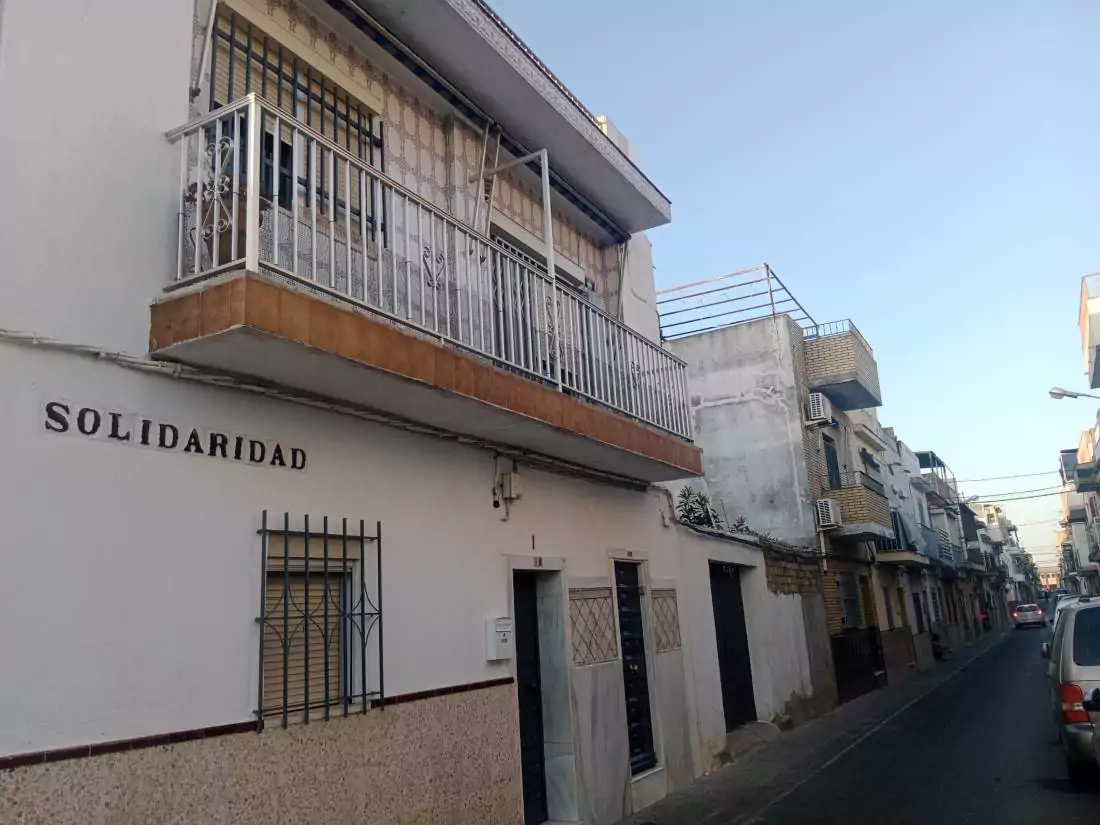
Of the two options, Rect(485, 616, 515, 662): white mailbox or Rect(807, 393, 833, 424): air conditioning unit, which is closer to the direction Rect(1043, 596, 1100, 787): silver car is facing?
the air conditioning unit

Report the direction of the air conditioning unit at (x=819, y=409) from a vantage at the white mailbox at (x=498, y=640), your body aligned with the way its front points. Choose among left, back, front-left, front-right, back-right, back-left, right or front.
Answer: left

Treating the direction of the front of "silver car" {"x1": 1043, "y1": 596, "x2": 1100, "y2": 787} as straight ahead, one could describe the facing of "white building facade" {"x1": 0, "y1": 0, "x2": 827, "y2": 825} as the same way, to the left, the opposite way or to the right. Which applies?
to the right

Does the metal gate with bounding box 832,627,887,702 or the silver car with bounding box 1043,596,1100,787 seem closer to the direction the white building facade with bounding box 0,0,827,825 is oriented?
the silver car

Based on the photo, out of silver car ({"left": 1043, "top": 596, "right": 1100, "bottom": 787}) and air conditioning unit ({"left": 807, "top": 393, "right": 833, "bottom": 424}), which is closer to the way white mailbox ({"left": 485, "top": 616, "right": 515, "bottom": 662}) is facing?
the silver car

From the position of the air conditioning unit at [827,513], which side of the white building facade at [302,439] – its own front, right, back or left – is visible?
left

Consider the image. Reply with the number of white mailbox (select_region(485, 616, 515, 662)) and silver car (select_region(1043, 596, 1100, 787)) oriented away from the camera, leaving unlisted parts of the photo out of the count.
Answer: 1

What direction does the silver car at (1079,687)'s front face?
away from the camera

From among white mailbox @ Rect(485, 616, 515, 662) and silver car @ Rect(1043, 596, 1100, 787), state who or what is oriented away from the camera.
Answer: the silver car

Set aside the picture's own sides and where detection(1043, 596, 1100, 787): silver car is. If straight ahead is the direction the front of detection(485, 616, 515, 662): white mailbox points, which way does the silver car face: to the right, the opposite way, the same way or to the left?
to the left

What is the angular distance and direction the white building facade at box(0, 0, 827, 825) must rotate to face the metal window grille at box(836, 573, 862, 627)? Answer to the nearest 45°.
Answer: approximately 90° to its left

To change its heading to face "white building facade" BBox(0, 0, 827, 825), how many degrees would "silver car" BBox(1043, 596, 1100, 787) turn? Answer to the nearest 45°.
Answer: approximately 135° to its left

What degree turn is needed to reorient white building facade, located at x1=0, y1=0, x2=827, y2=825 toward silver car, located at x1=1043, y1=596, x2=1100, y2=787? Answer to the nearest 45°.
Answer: approximately 45° to its left

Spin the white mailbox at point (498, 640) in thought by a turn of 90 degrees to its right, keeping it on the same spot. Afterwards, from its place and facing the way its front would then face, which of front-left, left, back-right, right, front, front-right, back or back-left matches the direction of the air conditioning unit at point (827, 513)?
back

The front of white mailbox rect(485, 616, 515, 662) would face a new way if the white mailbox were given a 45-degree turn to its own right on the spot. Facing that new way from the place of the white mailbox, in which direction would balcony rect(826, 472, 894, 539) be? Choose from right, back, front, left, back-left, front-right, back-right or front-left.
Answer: back-left

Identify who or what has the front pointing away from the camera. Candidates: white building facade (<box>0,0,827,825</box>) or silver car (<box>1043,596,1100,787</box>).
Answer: the silver car

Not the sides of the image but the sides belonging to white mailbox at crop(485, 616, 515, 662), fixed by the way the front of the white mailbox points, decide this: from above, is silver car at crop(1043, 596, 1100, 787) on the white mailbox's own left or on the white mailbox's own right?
on the white mailbox's own left

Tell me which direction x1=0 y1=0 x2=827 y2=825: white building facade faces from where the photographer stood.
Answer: facing the viewer and to the right of the viewer
